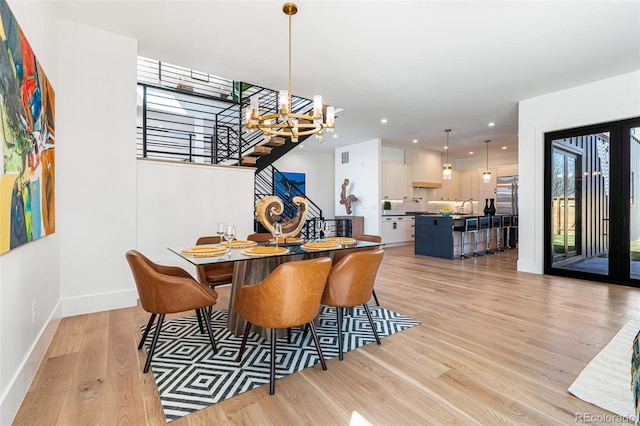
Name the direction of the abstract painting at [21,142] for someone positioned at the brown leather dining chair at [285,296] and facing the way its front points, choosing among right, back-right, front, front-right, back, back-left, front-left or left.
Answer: front-left

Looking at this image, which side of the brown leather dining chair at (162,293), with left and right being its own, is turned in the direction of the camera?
right

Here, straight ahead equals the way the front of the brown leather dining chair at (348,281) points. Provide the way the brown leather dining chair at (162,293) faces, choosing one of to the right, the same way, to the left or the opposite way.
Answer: to the right

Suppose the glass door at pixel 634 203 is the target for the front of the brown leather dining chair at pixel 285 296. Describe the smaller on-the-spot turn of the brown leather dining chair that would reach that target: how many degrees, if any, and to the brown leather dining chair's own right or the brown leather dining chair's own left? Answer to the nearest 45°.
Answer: approximately 135° to the brown leather dining chair's own right

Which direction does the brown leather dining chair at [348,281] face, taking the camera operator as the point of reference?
facing away from the viewer and to the left of the viewer

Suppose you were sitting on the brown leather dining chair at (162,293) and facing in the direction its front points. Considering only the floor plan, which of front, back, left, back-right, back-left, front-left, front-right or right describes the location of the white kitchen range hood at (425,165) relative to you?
front-left

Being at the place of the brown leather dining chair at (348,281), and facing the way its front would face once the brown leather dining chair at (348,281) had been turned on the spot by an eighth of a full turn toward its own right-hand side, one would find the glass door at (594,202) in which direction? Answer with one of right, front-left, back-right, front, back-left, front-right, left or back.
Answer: front-right

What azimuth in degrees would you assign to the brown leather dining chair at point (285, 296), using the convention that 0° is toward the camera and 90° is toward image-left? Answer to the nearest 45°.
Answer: approximately 135°

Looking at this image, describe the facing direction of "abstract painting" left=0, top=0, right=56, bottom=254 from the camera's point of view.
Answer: facing to the right of the viewer

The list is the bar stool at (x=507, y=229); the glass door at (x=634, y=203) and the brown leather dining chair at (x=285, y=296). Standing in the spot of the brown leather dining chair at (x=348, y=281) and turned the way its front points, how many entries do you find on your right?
2
